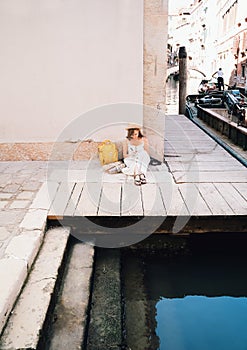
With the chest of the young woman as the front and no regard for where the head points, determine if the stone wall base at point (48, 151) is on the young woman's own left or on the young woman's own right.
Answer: on the young woman's own right

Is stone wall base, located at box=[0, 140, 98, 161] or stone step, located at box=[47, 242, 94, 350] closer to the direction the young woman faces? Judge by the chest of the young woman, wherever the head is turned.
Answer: the stone step

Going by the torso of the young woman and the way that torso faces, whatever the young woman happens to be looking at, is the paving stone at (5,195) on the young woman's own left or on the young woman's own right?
on the young woman's own right

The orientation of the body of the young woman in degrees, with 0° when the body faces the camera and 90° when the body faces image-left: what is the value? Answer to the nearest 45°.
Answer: approximately 0°

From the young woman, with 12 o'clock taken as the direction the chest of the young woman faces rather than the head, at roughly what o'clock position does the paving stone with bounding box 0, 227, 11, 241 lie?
The paving stone is roughly at 1 o'clock from the young woman.

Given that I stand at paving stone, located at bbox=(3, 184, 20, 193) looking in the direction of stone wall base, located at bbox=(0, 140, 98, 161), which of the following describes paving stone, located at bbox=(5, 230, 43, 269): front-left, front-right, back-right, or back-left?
back-right

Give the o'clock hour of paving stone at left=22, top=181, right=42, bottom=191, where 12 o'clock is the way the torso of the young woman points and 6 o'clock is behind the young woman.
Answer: The paving stone is roughly at 2 o'clock from the young woman.

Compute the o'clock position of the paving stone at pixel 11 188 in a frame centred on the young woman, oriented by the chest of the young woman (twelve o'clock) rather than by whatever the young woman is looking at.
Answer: The paving stone is roughly at 2 o'clock from the young woman.

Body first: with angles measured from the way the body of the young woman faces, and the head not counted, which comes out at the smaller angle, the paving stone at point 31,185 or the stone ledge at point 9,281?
the stone ledge

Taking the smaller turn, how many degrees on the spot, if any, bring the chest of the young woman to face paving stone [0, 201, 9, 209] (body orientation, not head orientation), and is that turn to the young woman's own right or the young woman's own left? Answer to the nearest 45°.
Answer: approximately 45° to the young woman's own right

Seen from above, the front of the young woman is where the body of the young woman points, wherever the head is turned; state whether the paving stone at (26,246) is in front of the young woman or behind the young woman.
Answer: in front
